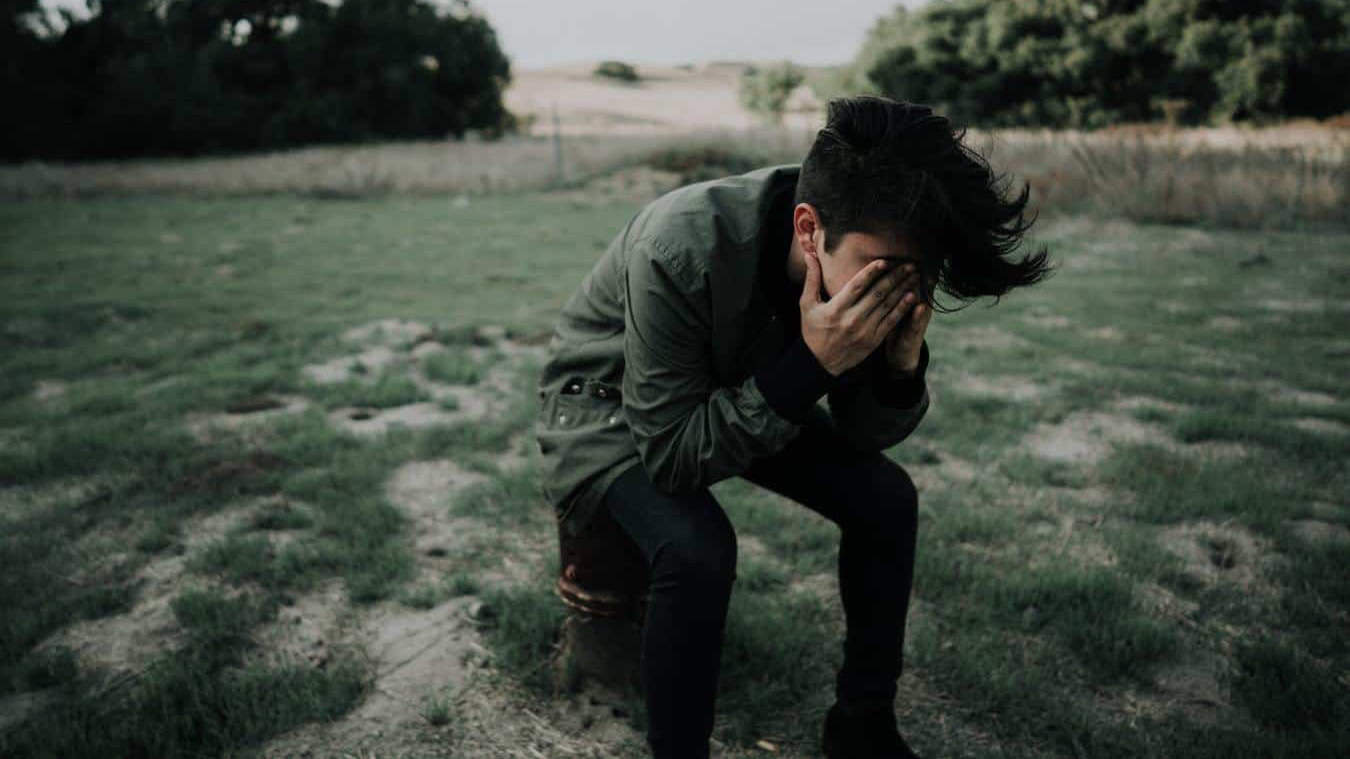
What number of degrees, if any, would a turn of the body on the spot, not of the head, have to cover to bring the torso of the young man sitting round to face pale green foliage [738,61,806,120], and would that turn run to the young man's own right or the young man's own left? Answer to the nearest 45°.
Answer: approximately 135° to the young man's own left

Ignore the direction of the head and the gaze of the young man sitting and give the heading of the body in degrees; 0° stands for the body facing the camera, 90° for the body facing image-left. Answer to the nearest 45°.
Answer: approximately 315°
